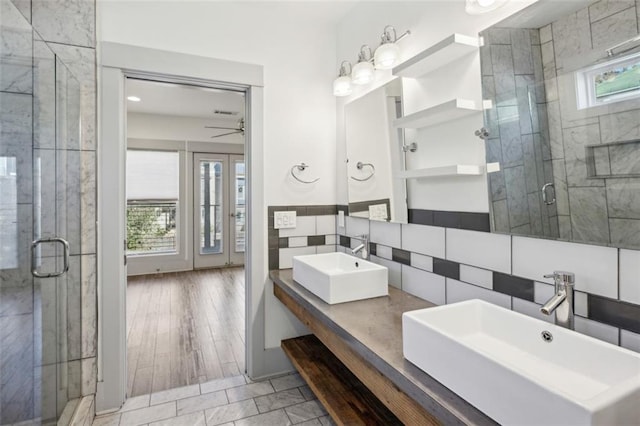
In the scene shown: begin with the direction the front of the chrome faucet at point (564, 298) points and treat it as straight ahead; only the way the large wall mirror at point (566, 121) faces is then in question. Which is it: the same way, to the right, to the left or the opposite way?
the same way

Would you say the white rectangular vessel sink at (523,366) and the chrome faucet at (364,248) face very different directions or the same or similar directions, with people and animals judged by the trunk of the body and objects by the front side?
same or similar directions

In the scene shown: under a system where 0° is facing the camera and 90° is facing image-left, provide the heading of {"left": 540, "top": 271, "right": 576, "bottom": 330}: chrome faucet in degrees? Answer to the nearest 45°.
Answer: approximately 45°

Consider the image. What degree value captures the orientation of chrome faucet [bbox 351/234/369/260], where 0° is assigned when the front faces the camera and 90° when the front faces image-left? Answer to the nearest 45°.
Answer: approximately 45°

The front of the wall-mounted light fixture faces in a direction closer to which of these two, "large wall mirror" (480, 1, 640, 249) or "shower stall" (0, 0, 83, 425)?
the shower stall

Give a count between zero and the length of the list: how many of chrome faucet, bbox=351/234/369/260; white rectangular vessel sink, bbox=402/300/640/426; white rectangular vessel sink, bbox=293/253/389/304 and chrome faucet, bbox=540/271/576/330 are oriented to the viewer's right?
0

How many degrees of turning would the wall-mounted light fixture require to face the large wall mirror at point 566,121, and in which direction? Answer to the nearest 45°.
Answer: approximately 90° to its left

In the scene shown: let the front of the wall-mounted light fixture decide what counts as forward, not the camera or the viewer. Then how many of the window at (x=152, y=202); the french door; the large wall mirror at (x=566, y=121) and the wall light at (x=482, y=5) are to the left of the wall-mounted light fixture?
2

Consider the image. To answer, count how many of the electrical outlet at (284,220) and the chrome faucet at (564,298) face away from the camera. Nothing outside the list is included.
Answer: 0

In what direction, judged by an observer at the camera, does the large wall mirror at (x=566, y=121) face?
facing the viewer and to the left of the viewer

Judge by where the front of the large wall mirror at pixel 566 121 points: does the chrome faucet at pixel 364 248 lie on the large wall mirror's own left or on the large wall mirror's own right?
on the large wall mirror's own right

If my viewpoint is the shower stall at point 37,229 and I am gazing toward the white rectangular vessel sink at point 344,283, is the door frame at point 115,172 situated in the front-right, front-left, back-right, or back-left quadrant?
front-left
